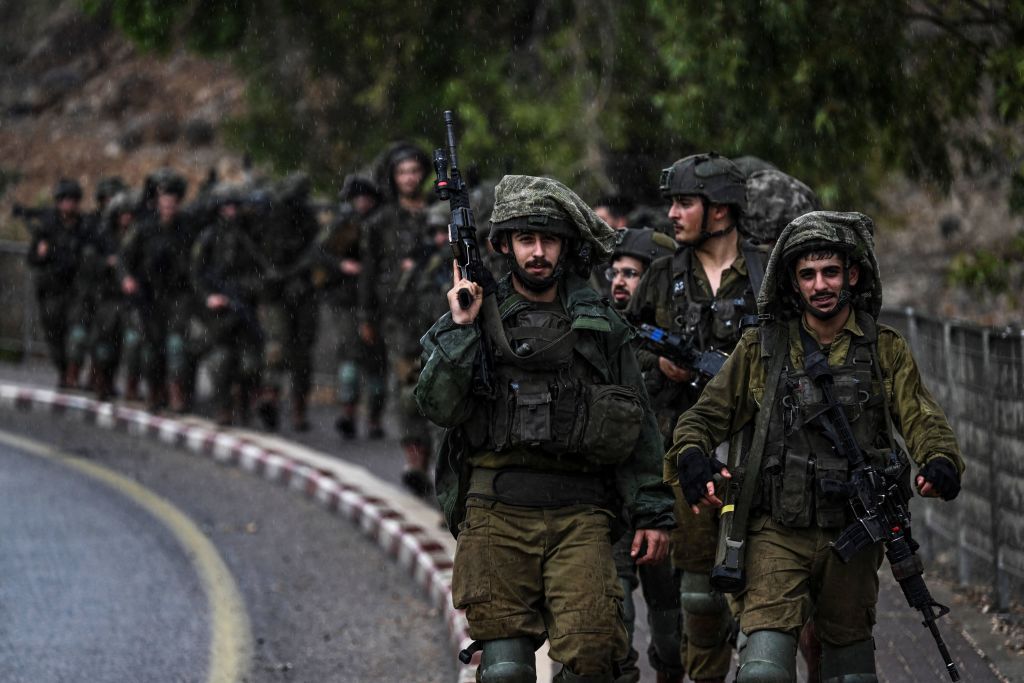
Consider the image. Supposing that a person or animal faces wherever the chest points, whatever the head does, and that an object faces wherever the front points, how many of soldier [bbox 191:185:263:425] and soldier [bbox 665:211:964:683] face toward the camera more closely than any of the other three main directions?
2

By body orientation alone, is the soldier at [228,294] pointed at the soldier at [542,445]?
yes

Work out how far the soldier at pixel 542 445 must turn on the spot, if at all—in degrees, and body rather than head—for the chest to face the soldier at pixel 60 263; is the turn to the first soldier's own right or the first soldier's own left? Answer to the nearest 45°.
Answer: approximately 135° to the first soldier's own right

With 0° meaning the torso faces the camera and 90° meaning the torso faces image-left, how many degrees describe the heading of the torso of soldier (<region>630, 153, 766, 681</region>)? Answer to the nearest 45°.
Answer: approximately 45°

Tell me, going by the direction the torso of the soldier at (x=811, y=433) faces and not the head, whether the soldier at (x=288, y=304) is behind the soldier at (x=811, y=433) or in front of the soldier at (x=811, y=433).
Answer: behind

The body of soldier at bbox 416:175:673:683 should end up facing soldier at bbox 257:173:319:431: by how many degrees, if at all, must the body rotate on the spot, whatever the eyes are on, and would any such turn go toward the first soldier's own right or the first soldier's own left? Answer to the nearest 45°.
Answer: approximately 180°

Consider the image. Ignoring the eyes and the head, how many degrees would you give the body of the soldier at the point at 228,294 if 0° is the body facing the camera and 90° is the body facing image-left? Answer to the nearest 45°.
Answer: approximately 0°

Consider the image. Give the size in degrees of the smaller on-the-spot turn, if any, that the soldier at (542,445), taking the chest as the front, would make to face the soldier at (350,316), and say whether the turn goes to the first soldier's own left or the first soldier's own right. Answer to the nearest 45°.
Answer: approximately 180°

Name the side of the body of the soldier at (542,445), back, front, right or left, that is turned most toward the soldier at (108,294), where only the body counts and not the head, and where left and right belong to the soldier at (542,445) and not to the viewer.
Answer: back

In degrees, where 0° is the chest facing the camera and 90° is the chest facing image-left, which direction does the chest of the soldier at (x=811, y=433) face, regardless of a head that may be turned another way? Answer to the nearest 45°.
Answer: approximately 0°
